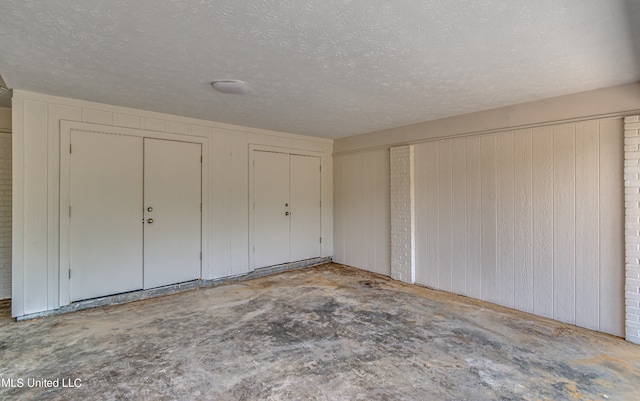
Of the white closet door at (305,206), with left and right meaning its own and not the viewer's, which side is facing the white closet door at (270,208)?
right

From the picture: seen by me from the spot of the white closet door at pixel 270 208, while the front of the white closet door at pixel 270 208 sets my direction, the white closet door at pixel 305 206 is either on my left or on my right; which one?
on my left

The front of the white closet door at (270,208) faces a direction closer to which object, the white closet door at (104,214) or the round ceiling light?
the round ceiling light

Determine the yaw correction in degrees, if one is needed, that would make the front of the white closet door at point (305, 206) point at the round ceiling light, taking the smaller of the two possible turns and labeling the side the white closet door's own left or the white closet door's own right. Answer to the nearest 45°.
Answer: approximately 45° to the white closet door's own right

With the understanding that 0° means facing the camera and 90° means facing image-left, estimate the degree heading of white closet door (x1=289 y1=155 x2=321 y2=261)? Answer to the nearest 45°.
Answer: approximately 315°

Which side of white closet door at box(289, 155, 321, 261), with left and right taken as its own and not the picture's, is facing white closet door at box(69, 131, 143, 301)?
right

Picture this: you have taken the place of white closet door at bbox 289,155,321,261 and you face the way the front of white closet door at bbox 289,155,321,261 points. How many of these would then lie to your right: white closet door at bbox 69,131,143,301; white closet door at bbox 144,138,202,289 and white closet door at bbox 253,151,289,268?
3

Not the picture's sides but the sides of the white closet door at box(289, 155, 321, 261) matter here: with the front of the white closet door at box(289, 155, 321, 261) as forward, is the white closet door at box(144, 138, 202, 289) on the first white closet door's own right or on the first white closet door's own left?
on the first white closet door's own right

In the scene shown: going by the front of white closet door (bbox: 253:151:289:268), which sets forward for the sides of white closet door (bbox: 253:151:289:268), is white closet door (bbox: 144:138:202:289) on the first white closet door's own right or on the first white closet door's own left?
on the first white closet door's own right

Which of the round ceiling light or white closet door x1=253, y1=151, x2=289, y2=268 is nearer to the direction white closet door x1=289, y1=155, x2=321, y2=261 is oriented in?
the round ceiling light

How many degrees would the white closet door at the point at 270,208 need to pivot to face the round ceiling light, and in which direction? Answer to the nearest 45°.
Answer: approximately 45° to its right

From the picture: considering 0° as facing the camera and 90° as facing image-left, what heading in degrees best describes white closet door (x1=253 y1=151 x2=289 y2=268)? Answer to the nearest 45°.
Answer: approximately 315°
